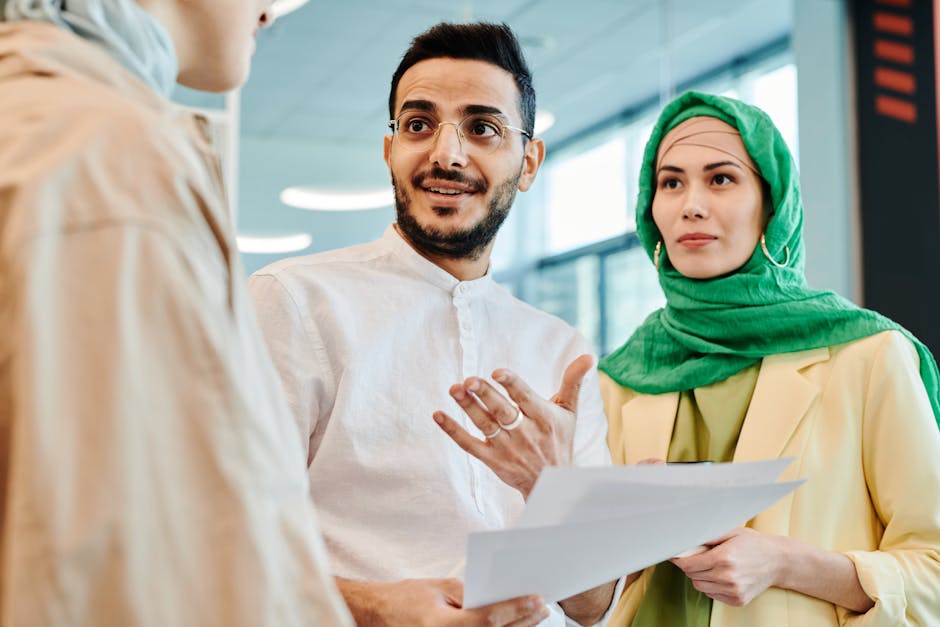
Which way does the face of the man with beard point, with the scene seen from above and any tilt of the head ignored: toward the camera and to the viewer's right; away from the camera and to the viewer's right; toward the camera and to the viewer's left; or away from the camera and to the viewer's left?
toward the camera and to the viewer's left

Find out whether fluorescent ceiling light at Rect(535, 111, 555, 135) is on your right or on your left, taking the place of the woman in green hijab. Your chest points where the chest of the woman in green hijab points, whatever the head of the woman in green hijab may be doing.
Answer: on your right

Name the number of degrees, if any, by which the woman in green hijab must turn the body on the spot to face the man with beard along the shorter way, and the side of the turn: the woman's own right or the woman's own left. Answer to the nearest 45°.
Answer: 0° — they already face them

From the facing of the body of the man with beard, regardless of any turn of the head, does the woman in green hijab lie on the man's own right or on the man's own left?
on the man's own left

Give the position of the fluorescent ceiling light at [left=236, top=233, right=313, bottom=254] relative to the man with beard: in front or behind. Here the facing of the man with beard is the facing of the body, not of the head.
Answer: behind

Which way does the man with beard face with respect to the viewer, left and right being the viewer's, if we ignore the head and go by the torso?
facing the viewer

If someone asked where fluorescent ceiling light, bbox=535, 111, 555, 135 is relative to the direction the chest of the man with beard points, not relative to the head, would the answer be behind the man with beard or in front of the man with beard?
behind

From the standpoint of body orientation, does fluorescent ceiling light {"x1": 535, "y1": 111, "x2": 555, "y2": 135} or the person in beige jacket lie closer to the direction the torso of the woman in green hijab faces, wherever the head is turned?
the person in beige jacket

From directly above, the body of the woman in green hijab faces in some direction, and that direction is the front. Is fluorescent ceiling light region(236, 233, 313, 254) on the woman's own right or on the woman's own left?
on the woman's own right

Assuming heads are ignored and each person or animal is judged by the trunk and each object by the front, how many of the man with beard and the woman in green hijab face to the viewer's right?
0

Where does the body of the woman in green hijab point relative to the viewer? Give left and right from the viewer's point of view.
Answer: facing the viewer and to the left of the viewer

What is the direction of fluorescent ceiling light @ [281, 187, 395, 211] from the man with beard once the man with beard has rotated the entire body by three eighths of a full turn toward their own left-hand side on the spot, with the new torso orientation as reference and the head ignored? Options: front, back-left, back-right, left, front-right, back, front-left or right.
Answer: front-left

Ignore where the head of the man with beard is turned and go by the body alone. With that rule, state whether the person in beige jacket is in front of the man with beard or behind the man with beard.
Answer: in front

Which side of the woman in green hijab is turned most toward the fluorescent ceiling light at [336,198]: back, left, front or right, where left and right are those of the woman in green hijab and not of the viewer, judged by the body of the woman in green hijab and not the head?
right

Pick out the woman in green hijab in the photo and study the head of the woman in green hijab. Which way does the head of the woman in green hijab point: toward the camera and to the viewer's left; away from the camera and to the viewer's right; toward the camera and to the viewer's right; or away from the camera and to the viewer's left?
toward the camera and to the viewer's left
